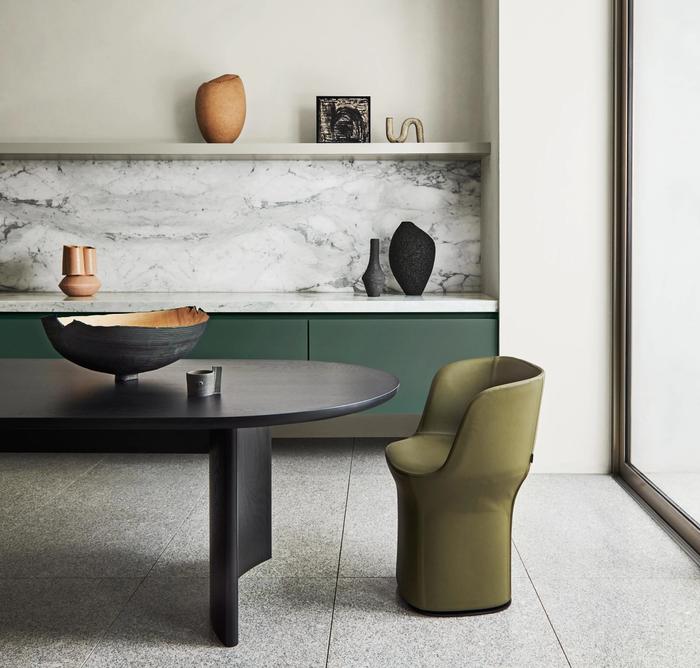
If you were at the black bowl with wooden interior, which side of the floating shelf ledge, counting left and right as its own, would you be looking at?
front

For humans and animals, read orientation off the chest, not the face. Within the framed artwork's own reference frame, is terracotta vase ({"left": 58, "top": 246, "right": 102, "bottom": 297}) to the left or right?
on its right

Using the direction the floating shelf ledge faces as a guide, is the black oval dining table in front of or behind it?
in front

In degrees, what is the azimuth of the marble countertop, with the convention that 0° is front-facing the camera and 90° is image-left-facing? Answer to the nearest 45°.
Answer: approximately 0°

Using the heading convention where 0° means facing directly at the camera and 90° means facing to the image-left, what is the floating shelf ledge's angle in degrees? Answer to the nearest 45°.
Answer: approximately 0°

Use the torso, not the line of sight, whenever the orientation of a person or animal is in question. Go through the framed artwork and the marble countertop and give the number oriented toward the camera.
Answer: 2

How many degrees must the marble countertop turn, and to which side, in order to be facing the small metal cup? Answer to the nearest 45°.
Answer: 0° — it already faces it

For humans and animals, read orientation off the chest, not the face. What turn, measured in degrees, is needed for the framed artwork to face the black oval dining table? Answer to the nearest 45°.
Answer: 0° — it already faces it
